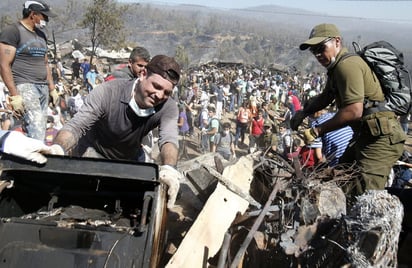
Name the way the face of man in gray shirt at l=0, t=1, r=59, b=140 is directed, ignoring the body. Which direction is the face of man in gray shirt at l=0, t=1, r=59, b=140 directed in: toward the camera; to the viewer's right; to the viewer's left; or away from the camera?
to the viewer's right

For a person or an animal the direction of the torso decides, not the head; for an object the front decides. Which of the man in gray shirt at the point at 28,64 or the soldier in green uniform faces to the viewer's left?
the soldier in green uniform

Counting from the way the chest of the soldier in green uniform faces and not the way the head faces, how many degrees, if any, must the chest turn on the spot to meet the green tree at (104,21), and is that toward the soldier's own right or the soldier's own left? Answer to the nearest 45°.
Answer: approximately 45° to the soldier's own right

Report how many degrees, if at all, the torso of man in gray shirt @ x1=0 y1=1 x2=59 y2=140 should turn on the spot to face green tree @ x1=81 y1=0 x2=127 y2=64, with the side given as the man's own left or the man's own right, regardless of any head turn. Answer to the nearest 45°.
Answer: approximately 135° to the man's own left

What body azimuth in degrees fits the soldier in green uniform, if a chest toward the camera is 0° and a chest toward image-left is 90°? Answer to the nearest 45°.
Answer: approximately 90°

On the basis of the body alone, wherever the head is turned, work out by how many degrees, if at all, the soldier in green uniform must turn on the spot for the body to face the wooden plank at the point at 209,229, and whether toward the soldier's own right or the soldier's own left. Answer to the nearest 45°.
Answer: approximately 45° to the soldier's own left

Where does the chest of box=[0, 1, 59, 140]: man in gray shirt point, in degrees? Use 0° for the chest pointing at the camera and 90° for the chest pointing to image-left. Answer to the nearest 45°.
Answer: approximately 315°

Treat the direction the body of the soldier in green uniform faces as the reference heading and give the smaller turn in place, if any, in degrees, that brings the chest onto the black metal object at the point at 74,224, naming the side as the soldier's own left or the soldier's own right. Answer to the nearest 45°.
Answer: approximately 45° to the soldier's own left

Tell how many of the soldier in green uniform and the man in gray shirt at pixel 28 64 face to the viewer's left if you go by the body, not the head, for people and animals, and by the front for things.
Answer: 1

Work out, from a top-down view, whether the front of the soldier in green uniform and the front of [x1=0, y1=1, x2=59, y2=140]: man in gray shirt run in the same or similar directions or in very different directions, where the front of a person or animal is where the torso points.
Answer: very different directions

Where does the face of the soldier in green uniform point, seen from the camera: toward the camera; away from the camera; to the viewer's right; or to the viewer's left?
to the viewer's left
